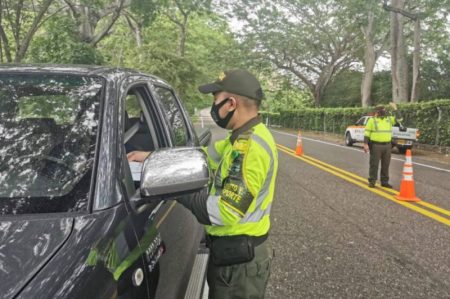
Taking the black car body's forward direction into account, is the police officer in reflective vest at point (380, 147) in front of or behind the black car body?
behind

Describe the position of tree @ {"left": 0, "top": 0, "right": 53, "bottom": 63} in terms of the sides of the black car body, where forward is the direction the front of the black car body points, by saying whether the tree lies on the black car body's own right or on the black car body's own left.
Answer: on the black car body's own right

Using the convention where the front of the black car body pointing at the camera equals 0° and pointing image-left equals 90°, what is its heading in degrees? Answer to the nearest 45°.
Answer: approximately 45°

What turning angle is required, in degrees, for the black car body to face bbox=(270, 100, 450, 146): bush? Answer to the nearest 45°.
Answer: approximately 180°

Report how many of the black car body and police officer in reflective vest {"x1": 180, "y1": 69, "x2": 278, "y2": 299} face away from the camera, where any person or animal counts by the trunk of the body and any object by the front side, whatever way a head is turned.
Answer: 0

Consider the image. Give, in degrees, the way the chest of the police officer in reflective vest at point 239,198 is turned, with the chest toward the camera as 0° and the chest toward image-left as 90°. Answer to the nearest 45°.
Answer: approximately 90°

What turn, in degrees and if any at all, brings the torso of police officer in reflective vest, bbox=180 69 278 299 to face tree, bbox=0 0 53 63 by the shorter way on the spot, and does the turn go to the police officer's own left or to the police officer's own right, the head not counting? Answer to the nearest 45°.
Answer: approximately 45° to the police officer's own right

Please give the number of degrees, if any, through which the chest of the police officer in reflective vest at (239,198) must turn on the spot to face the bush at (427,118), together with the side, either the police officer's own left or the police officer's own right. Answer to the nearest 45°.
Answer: approximately 135° to the police officer's own right

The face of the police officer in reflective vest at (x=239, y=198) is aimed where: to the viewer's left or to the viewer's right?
to the viewer's left

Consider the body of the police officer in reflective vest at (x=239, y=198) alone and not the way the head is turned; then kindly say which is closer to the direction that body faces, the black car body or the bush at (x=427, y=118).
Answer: the black car body
